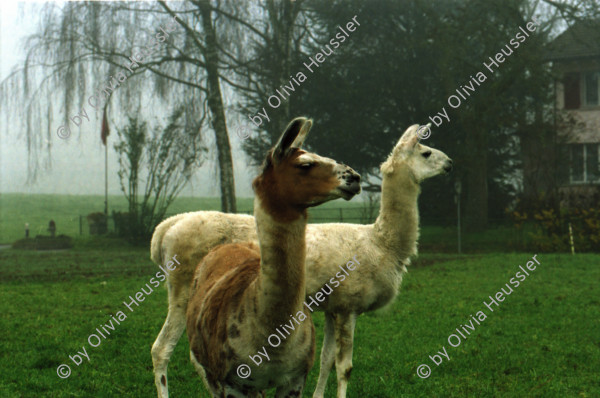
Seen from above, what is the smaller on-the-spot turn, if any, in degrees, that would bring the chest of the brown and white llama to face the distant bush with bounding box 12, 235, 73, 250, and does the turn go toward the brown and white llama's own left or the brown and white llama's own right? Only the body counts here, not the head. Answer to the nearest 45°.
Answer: approximately 180°

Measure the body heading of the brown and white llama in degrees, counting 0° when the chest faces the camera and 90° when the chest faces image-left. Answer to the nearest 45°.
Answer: approximately 315°

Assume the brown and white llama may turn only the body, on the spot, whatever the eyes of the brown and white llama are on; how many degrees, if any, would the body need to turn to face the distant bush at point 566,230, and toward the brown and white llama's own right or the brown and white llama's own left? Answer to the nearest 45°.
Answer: approximately 90° to the brown and white llama's own left
